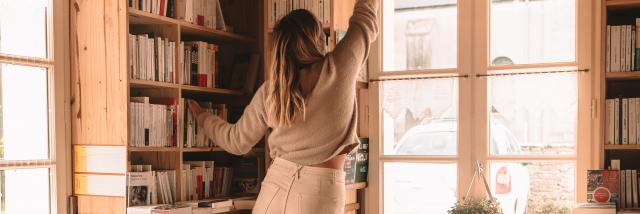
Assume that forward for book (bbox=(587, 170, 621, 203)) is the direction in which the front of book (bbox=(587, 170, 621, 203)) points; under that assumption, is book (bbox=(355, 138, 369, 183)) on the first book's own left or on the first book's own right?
on the first book's own right

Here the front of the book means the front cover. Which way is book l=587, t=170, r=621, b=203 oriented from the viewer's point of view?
toward the camera

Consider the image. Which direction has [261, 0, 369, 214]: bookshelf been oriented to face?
toward the camera

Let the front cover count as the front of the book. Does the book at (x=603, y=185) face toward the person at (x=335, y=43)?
no

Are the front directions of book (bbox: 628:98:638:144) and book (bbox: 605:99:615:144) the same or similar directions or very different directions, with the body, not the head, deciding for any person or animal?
same or similar directions

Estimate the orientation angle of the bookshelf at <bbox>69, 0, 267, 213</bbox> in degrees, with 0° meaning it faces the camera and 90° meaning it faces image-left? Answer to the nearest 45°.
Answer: approximately 315°

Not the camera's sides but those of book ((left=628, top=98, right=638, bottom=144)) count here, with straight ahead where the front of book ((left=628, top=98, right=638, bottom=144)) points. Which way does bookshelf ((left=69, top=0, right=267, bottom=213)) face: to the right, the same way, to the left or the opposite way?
the same way

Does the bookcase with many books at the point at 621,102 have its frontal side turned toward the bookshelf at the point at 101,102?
no

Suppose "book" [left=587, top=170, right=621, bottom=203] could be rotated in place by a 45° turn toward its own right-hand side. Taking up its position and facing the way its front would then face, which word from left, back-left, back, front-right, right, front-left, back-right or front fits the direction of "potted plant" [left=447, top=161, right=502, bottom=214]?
front-right

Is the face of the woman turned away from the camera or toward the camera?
away from the camera

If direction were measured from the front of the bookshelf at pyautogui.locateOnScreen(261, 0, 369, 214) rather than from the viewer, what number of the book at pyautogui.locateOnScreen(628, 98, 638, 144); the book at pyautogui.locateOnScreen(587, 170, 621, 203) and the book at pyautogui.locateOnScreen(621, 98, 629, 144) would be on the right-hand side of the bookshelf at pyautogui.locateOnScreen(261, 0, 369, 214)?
0

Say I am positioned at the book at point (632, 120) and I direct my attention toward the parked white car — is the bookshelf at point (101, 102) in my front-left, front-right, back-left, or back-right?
front-left

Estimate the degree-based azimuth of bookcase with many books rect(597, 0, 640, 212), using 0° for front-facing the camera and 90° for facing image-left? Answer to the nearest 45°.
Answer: approximately 0°
